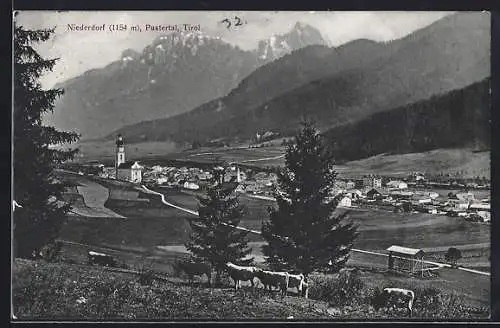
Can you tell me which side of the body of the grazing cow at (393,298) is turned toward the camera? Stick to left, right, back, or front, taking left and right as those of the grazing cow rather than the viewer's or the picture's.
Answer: left
